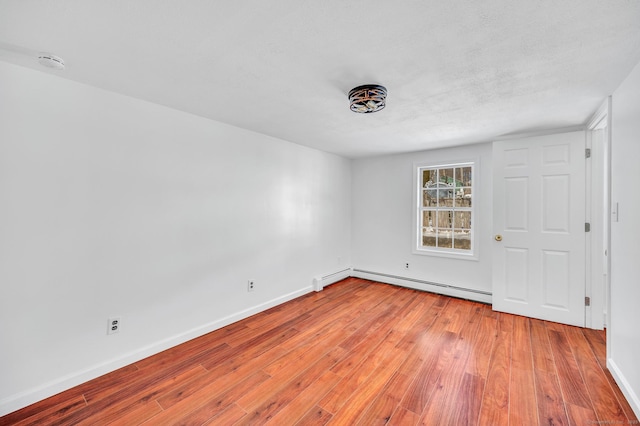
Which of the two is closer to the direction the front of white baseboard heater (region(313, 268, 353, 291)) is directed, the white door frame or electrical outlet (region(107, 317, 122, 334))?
the white door frame

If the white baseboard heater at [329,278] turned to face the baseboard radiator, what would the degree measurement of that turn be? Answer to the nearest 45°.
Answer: approximately 45° to its left

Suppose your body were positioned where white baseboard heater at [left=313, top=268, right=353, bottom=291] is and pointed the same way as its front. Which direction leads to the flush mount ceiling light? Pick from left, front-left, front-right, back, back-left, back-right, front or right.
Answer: front-right

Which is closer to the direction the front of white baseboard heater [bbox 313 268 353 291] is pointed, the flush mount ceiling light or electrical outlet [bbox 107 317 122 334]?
the flush mount ceiling light

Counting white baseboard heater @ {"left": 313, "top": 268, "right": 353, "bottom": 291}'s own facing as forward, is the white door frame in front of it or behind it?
in front

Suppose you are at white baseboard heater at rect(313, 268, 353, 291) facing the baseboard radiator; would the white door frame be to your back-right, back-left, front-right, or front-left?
front-right

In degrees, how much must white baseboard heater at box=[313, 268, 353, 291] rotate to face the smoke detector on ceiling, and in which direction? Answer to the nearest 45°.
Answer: approximately 90° to its right

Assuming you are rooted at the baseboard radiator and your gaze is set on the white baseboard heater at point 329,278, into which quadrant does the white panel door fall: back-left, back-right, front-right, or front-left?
back-left

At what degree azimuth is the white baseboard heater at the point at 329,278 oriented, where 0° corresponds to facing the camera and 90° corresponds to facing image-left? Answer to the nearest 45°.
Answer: approximately 315°

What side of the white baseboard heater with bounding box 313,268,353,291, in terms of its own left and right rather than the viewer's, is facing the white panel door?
front

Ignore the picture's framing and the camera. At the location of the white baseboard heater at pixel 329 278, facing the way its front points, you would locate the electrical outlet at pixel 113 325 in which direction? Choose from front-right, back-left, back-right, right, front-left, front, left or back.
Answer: right

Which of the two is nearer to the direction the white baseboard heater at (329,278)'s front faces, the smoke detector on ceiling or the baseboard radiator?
the baseboard radiator

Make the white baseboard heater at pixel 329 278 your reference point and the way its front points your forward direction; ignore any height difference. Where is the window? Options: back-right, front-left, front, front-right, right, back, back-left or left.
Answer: front-left
